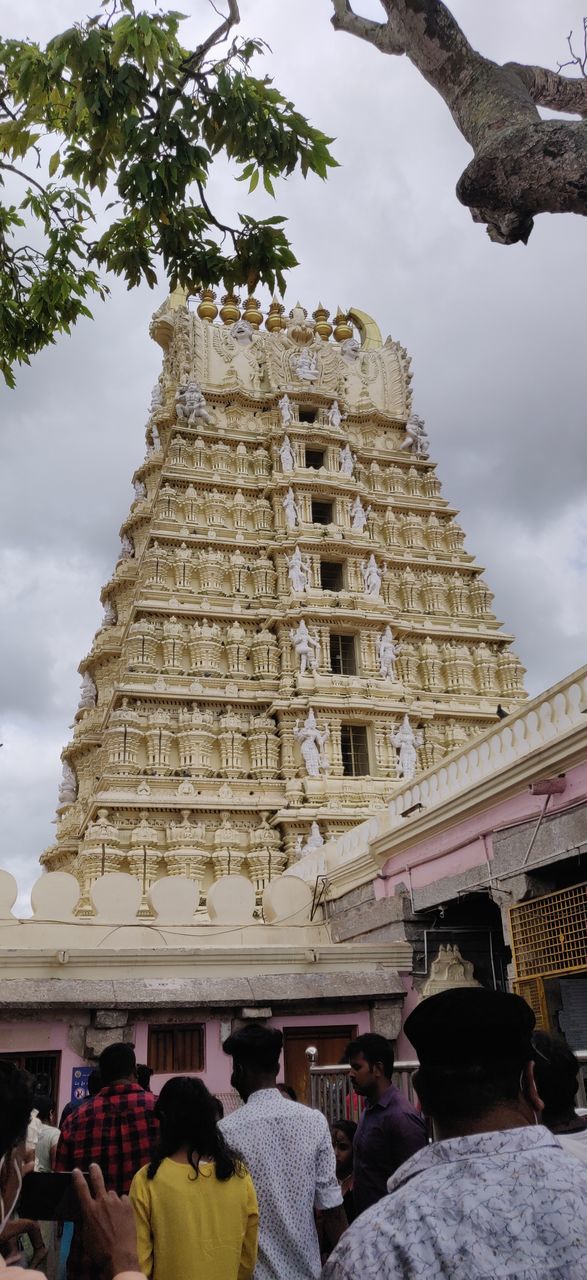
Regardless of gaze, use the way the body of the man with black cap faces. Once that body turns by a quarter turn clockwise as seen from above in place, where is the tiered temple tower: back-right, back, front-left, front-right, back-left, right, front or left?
left

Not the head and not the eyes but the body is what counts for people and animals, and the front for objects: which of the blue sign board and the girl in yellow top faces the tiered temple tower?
the girl in yellow top

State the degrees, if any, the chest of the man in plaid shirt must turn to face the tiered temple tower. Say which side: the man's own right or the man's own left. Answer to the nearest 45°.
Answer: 0° — they already face it

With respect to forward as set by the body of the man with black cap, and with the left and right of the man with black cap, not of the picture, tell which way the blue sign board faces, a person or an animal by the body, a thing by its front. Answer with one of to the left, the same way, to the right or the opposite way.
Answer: the opposite way

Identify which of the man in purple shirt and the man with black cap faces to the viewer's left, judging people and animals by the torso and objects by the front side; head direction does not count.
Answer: the man in purple shirt

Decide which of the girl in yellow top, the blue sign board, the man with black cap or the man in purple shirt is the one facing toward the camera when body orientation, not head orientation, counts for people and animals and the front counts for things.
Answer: the blue sign board

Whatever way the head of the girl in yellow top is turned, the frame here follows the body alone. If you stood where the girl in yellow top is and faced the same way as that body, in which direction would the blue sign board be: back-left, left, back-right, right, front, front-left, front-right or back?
front

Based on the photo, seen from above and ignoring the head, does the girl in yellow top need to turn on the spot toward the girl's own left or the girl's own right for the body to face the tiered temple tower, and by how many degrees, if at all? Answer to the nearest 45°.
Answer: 0° — they already face it

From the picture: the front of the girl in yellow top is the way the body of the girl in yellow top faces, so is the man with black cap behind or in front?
behind

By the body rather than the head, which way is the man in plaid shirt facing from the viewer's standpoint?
away from the camera

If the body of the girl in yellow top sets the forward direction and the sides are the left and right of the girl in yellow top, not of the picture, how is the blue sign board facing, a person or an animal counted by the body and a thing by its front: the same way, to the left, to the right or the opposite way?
the opposite way

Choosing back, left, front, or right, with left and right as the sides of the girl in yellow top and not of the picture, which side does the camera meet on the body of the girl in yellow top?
back

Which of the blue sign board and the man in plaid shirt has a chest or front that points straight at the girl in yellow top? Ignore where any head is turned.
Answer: the blue sign board

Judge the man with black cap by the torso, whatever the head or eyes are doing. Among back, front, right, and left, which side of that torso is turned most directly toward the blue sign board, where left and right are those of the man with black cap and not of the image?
front

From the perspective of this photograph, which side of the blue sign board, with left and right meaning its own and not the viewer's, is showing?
front

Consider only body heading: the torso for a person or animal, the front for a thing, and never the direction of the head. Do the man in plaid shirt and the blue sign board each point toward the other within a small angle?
yes

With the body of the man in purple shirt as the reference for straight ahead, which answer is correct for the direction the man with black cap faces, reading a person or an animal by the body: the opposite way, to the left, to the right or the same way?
to the right
